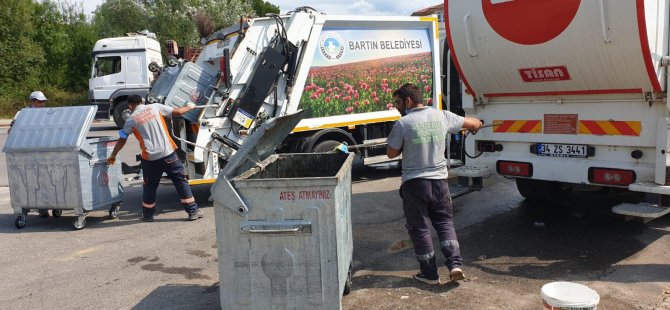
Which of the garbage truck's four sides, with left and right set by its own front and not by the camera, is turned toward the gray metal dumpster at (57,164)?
back

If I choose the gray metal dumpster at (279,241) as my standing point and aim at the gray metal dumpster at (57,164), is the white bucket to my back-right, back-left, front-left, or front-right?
back-right

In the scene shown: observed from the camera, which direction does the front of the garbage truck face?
facing away from the viewer and to the right of the viewer

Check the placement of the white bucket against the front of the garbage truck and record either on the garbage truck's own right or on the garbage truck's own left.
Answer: on the garbage truck's own right

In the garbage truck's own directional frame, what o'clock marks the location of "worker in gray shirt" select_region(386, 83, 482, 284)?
The worker in gray shirt is roughly at 4 o'clock from the garbage truck.

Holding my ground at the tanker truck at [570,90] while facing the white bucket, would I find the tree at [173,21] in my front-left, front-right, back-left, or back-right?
back-right
